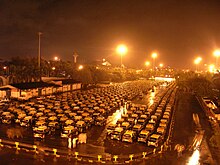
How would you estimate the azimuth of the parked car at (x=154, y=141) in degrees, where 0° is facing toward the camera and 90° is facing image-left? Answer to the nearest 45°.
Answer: approximately 45°

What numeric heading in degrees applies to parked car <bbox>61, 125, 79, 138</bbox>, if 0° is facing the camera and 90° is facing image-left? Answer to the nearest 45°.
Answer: approximately 45°

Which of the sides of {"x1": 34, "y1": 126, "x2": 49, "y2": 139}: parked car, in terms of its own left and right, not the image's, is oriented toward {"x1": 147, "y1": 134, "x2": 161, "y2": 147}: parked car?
left

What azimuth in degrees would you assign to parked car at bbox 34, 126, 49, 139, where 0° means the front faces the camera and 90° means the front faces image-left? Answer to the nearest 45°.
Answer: approximately 45°

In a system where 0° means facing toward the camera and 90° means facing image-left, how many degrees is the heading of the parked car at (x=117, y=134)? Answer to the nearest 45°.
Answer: approximately 45°

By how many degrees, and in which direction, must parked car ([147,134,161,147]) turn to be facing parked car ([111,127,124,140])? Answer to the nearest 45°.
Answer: approximately 45° to its right

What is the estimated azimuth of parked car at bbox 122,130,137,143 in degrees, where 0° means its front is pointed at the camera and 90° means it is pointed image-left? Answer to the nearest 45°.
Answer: approximately 45°

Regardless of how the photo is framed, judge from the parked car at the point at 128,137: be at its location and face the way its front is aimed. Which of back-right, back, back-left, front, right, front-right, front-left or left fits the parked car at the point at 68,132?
front-right
